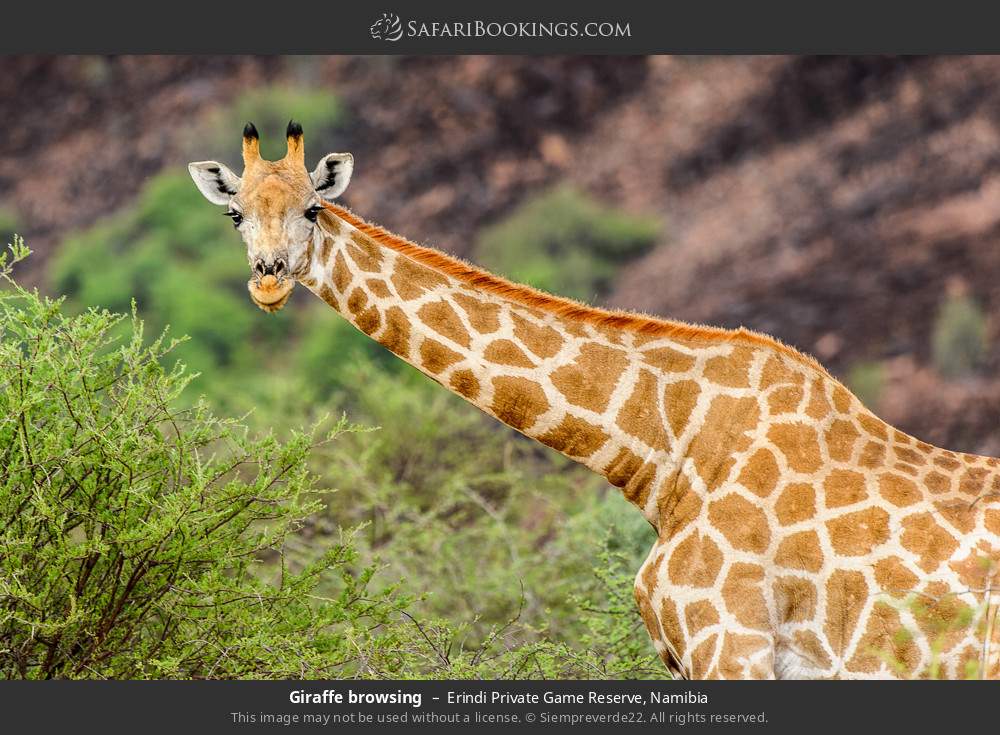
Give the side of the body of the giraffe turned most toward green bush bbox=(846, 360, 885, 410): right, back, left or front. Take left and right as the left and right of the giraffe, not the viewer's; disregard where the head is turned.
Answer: right

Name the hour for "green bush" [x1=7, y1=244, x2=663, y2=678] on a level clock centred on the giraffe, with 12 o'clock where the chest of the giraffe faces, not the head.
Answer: The green bush is roughly at 12 o'clock from the giraffe.

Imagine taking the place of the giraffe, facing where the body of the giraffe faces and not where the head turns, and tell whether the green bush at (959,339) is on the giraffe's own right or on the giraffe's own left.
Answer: on the giraffe's own right

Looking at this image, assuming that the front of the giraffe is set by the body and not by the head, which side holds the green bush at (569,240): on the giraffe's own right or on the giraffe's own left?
on the giraffe's own right

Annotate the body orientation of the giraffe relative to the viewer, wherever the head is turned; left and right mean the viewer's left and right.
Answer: facing to the left of the viewer
